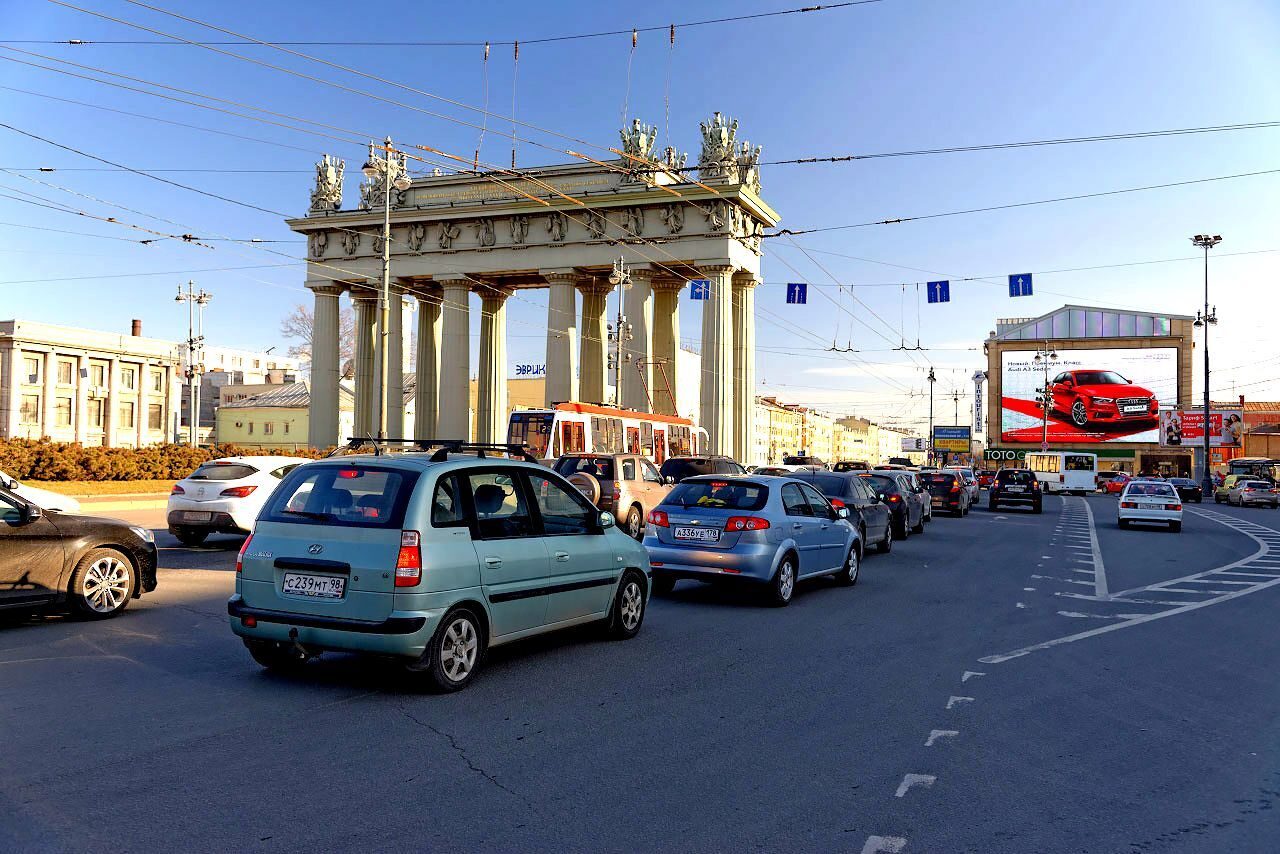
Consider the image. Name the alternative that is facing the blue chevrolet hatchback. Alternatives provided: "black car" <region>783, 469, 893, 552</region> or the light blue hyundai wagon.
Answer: the light blue hyundai wagon

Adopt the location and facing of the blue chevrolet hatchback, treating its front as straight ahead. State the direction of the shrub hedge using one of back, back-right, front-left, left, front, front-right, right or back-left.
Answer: left

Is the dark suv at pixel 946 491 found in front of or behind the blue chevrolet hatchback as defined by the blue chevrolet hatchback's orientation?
in front

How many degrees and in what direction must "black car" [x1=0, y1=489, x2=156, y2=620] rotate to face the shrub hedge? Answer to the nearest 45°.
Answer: approximately 90° to its left

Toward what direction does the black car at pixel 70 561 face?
to the viewer's right

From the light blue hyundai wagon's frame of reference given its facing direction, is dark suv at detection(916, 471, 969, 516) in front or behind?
in front

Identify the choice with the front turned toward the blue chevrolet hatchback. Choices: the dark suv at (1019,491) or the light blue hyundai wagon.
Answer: the light blue hyundai wagon

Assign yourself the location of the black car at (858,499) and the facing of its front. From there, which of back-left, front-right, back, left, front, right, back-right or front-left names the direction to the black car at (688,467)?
left

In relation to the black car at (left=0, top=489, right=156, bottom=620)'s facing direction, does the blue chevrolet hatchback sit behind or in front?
in front

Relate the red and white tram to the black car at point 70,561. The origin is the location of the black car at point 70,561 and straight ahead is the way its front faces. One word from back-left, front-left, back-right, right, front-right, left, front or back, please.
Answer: front-left

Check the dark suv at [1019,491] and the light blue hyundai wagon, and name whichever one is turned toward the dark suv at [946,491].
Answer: the light blue hyundai wagon

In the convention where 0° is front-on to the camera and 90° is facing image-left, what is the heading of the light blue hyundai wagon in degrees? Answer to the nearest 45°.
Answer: approximately 225°
